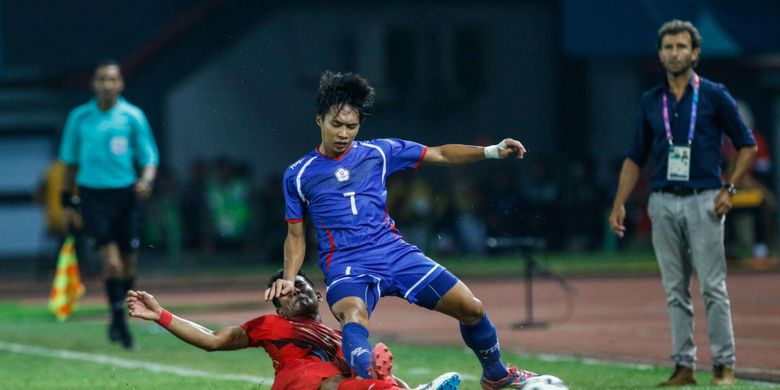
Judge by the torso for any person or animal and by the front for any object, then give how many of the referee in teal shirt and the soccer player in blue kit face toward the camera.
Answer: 2

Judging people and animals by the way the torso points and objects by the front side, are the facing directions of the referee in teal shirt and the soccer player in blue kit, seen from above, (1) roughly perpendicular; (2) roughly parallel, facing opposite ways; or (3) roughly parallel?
roughly parallel

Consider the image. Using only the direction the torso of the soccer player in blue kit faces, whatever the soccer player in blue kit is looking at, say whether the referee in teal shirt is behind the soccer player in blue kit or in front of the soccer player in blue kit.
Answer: behind

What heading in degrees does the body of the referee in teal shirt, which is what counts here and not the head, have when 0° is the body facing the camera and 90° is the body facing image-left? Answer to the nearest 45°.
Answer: approximately 0°

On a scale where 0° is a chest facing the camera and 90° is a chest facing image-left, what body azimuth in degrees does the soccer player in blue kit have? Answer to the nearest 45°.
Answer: approximately 0°

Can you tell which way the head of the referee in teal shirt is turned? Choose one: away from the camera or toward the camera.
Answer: toward the camera
